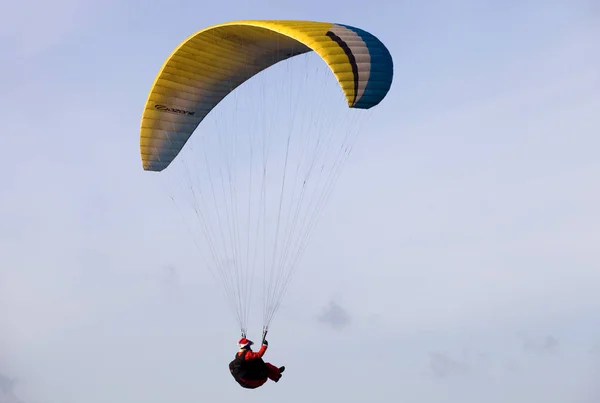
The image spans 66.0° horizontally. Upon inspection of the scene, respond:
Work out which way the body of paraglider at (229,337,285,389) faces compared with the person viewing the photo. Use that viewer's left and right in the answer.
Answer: facing away from the viewer and to the right of the viewer
